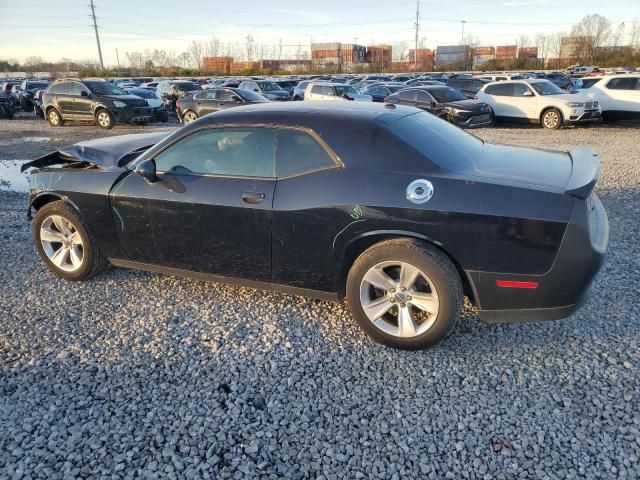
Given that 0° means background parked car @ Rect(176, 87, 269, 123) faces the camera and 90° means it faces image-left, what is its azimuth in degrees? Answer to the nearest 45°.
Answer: approximately 315°

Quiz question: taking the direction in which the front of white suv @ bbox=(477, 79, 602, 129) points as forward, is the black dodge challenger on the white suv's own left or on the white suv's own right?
on the white suv's own right

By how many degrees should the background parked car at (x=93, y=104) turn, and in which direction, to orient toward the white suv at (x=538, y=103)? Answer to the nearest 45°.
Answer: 0° — it already faces it

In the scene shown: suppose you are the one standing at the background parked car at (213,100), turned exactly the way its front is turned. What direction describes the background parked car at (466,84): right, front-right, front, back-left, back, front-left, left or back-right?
front-left

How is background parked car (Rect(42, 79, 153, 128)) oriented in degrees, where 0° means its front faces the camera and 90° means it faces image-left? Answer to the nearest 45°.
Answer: approximately 315°

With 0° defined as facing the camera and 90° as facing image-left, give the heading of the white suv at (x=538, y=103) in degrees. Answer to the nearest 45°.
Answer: approximately 315°

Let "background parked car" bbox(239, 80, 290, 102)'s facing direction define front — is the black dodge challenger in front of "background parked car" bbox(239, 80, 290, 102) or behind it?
in front

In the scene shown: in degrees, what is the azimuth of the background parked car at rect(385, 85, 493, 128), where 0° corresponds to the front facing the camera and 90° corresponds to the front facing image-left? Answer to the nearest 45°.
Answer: approximately 315°

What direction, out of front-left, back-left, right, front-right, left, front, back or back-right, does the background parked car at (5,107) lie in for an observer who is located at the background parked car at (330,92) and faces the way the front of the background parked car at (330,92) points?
back-right

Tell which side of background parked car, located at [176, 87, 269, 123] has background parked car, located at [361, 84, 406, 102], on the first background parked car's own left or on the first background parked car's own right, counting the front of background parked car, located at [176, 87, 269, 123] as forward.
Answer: on the first background parked car's own left

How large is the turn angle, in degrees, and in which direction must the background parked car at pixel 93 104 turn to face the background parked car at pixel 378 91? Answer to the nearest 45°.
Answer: approximately 45° to its left

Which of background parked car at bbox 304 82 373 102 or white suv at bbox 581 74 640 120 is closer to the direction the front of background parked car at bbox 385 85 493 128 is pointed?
the white suv
